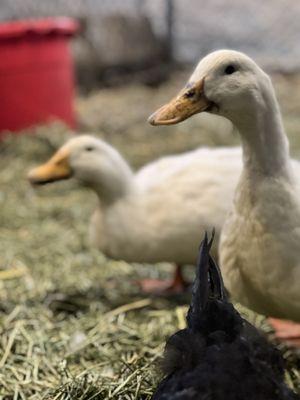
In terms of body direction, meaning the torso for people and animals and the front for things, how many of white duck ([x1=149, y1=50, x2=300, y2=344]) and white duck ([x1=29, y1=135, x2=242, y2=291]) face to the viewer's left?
2

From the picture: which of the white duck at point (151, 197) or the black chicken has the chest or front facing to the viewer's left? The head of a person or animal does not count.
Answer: the white duck

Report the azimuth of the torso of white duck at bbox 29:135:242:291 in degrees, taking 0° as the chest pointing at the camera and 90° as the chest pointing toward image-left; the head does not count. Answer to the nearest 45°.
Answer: approximately 90°

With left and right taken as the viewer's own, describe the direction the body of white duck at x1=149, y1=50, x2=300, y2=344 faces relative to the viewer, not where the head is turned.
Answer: facing to the left of the viewer
